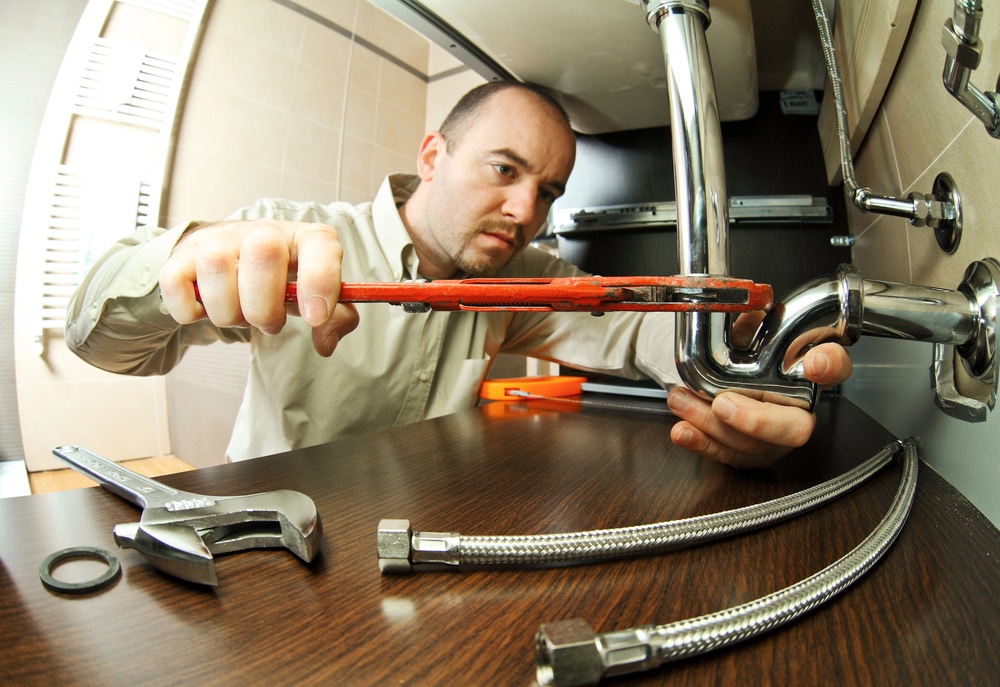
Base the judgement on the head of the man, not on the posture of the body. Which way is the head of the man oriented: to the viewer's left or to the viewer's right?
to the viewer's right

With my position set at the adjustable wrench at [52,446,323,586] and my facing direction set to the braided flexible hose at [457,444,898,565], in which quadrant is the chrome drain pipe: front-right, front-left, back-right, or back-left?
front-left

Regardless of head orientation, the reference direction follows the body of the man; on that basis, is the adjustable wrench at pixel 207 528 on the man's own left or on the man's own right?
on the man's own right

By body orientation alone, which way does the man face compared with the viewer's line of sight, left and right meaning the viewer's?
facing the viewer and to the right of the viewer

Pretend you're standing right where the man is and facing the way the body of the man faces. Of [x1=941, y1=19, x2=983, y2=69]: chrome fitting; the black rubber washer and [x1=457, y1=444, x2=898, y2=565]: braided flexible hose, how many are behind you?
0

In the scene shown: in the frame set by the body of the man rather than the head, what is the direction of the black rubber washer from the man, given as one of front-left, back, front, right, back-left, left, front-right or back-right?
front-right
